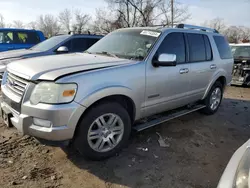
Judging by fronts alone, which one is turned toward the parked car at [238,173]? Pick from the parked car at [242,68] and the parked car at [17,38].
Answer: the parked car at [242,68]

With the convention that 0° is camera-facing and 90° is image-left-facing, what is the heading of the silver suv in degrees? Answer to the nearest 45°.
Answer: approximately 45°

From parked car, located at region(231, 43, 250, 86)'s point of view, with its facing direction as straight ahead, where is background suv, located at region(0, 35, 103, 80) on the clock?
The background suv is roughly at 2 o'clock from the parked car.

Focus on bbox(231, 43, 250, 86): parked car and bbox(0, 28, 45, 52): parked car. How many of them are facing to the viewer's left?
1

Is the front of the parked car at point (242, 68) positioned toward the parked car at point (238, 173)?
yes

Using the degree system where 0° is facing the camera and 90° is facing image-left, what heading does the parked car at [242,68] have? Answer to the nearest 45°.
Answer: approximately 0°

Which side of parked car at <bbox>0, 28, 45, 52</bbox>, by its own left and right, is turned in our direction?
left

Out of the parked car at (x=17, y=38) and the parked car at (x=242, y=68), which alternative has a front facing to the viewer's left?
the parked car at (x=17, y=38)

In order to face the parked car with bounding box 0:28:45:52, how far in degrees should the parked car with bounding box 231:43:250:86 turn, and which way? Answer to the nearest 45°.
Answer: approximately 90° to its right

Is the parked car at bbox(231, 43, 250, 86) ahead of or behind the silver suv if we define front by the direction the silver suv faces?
behind

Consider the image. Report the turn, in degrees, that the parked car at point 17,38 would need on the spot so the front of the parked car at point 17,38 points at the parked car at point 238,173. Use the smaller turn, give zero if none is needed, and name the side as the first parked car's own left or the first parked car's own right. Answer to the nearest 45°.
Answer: approximately 90° to the first parked car's own left
